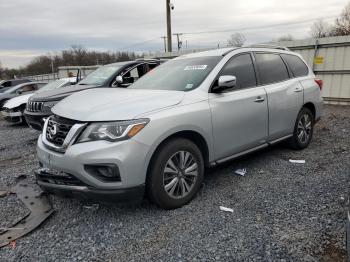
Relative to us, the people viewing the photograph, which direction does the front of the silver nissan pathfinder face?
facing the viewer and to the left of the viewer

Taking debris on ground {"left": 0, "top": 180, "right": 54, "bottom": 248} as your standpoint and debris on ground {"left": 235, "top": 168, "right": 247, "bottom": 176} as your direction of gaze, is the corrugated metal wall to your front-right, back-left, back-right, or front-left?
front-left

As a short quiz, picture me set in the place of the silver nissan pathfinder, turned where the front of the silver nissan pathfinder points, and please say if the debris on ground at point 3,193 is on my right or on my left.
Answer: on my right

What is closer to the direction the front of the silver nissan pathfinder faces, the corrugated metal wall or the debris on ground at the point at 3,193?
the debris on ground

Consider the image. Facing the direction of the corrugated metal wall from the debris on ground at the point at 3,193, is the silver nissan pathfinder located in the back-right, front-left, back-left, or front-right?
front-right

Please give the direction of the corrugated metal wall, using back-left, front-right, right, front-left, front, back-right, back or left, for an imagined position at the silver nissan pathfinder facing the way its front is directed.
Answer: back

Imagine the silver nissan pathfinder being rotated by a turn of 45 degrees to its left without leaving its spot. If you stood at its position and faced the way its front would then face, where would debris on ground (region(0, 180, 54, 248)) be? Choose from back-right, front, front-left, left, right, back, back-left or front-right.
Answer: right
